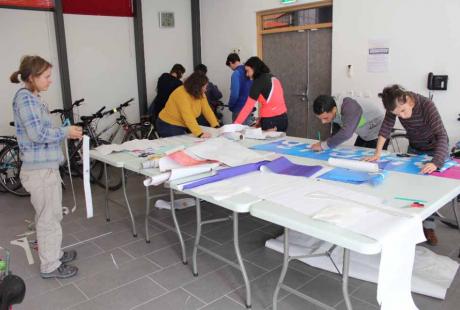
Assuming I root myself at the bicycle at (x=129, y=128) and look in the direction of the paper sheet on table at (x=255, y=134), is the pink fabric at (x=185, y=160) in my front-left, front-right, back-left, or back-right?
front-right

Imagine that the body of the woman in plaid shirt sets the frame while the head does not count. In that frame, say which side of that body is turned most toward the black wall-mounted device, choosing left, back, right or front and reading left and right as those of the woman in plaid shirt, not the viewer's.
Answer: front

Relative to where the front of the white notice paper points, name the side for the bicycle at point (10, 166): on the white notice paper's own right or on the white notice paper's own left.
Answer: on the white notice paper's own right

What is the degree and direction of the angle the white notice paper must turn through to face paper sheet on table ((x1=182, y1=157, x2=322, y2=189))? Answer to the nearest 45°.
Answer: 0° — it already faces it

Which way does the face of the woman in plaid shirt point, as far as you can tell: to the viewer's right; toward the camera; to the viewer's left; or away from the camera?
to the viewer's right

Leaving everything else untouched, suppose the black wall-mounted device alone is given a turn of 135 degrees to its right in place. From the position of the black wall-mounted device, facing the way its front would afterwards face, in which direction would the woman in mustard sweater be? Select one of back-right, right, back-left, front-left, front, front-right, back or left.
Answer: left

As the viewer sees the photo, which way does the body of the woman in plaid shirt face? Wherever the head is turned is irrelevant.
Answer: to the viewer's right

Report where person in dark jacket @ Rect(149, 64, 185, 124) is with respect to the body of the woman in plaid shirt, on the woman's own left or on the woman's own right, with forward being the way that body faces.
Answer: on the woman's own left

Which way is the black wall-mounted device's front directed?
toward the camera

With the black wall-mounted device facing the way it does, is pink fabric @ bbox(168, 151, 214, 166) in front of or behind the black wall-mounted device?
in front

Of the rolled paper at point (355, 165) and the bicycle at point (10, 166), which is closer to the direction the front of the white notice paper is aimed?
the rolled paper

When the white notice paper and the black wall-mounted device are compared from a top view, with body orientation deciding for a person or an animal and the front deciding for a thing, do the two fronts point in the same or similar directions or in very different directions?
same or similar directions

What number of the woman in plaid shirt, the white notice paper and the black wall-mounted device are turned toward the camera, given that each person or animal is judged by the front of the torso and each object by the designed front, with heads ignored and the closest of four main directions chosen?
2

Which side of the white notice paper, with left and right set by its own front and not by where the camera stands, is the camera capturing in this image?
front
